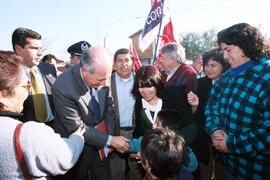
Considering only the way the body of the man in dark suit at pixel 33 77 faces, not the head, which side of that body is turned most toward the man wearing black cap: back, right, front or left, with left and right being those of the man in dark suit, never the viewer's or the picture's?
left

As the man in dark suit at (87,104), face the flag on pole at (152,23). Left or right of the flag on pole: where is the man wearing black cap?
left

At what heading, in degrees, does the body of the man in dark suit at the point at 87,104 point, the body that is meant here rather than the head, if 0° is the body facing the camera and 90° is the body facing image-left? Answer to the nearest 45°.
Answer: approximately 315°

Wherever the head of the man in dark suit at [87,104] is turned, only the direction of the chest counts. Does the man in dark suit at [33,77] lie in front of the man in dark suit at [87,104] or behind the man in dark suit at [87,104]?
behind

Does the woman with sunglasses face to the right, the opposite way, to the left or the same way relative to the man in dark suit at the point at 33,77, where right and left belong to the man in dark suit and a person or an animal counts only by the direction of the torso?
to the left

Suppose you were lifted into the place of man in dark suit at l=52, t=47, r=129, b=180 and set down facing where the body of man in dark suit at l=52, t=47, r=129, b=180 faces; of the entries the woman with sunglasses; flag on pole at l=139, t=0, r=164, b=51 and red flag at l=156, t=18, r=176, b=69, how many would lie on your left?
2

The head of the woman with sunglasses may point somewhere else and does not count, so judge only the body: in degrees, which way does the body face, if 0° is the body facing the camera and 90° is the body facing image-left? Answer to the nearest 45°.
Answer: approximately 225°

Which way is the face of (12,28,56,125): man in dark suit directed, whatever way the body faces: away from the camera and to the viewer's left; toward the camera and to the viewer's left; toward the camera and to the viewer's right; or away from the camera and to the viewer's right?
toward the camera and to the viewer's right

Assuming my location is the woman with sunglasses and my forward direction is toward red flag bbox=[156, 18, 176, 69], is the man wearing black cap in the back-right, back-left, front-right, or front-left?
front-left

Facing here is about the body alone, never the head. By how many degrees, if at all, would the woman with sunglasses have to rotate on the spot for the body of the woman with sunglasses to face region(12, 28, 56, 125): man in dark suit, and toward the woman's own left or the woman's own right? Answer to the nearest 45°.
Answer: approximately 45° to the woman's own left

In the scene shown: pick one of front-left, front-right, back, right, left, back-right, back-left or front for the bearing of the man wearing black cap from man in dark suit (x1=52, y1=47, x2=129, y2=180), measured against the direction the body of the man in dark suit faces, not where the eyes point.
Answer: back-left

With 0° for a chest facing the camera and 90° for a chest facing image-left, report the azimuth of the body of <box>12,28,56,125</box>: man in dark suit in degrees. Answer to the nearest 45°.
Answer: approximately 315°

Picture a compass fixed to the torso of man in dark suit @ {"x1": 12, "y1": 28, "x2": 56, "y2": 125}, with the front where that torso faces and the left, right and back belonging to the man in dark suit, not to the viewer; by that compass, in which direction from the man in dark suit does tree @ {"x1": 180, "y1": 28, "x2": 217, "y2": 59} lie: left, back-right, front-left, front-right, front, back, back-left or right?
left
